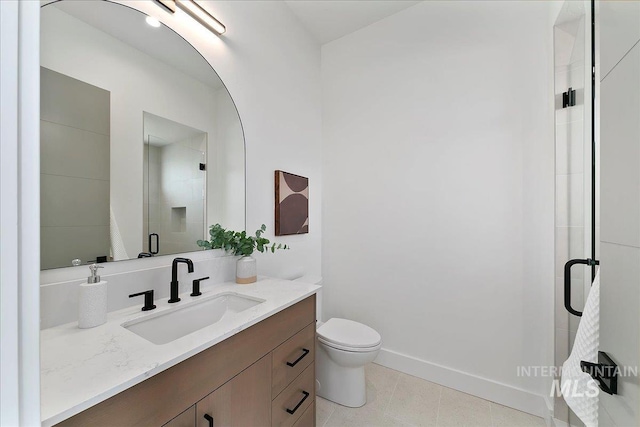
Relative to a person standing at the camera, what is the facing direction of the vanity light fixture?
facing the viewer and to the right of the viewer

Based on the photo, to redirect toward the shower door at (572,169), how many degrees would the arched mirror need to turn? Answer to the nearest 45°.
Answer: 0° — it already faces it

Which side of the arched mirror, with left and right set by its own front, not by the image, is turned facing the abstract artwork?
left

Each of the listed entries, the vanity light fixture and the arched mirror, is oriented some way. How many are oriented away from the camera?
0

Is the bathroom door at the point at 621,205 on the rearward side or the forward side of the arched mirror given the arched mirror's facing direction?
on the forward side

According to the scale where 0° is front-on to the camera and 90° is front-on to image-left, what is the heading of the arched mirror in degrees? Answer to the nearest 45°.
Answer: approximately 315°

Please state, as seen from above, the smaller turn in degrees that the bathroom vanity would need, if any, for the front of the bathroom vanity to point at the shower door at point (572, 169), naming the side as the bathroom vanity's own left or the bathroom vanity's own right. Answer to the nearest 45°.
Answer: approximately 45° to the bathroom vanity's own left
